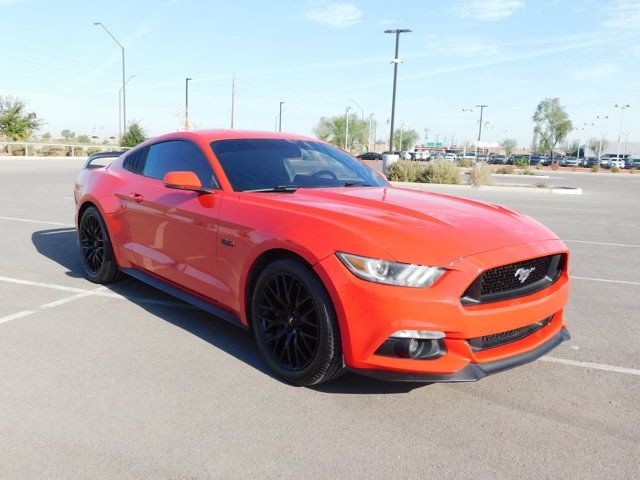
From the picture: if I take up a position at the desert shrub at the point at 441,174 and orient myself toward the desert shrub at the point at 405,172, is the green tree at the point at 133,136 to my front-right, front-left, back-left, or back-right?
front-right

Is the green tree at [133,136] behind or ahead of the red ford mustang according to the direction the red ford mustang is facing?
behind

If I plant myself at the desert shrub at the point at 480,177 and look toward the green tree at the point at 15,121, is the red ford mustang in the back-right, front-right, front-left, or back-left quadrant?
back-left

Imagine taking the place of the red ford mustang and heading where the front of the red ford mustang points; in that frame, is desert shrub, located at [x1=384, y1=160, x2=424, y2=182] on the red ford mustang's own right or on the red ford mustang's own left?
on the red ford mustang's own left

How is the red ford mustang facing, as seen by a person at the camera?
facing the viewer and to the right of the viewer

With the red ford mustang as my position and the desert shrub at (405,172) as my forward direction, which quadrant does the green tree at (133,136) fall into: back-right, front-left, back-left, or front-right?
front-left

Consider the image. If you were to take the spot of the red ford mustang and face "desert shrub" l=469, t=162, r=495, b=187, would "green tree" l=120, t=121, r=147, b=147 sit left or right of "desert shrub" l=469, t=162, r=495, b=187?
left

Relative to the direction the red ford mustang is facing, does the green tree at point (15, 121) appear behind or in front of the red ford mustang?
behind

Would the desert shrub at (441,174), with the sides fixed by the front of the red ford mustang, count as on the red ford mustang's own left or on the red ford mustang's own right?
on the red ford mustang's own left

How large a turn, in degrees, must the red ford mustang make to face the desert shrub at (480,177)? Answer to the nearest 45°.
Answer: approximately 135° to its left
